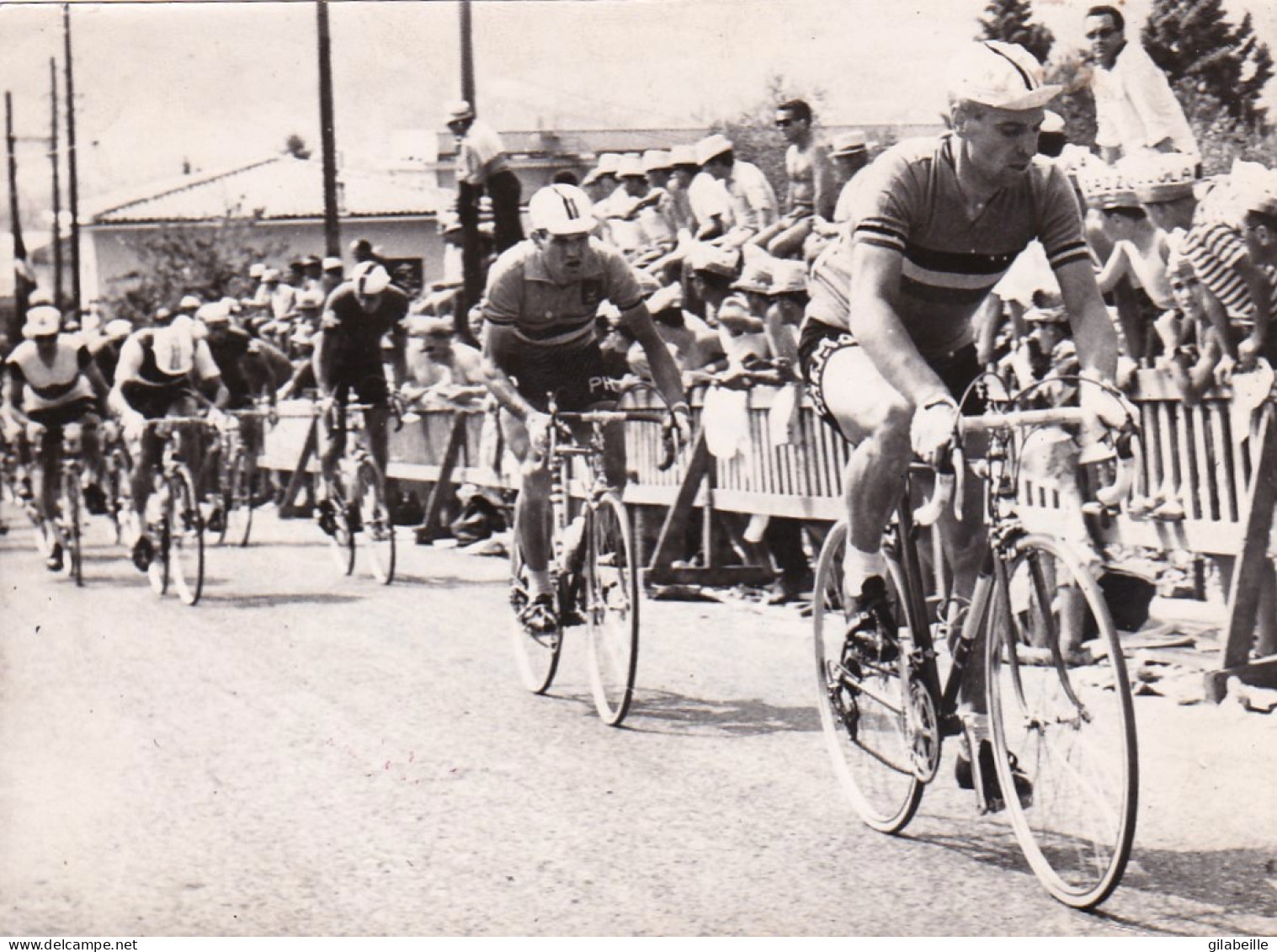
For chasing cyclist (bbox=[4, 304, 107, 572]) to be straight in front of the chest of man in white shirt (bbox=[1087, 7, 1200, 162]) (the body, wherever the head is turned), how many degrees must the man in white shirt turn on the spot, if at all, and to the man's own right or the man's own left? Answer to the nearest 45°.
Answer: approximately 45° to the man's own right

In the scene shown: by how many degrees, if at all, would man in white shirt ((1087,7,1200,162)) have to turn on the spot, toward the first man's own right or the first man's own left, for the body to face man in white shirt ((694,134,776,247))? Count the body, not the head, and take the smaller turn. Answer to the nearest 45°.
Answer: approximately 90° to the first man's own right

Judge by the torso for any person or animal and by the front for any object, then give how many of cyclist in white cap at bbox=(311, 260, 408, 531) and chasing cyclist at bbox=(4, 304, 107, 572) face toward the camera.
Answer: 2

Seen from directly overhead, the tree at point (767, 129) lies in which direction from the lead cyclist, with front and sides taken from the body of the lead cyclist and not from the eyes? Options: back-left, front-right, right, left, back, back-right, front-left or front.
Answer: back-left

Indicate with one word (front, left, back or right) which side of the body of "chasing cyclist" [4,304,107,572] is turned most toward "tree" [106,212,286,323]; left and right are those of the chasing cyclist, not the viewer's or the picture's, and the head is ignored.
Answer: back

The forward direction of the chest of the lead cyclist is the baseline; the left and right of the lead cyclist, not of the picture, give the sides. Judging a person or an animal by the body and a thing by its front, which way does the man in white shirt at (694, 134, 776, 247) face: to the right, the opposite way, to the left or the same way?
to the right

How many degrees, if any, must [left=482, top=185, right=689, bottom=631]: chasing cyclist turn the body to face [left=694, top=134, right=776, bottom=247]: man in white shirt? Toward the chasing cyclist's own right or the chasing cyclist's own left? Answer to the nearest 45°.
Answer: approximately 135° to the chasing cyclist's own left

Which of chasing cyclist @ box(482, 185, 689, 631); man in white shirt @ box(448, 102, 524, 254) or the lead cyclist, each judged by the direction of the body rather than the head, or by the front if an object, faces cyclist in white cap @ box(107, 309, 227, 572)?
the man in white shirt
